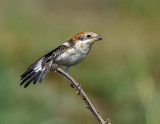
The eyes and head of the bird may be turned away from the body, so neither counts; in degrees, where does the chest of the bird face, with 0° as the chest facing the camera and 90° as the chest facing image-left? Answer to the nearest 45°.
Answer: approximately 270°
